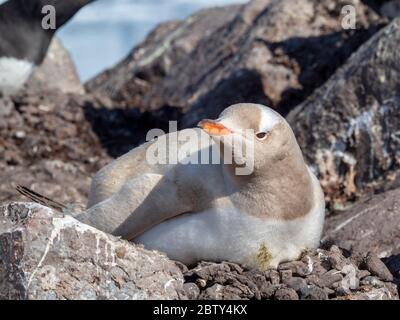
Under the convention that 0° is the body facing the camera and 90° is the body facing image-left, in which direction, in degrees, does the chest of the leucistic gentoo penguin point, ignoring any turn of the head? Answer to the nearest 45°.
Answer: approximately 315°

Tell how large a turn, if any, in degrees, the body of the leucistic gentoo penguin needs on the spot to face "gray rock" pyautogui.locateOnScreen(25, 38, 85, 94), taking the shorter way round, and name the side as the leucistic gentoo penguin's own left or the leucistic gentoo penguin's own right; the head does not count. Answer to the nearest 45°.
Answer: approximately 135° to the leucistic gentoo penguin's own left

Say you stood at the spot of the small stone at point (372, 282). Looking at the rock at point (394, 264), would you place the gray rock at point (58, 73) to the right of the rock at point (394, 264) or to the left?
left

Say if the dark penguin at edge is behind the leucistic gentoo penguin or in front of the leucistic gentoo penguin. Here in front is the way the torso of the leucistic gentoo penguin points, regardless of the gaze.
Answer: behind
